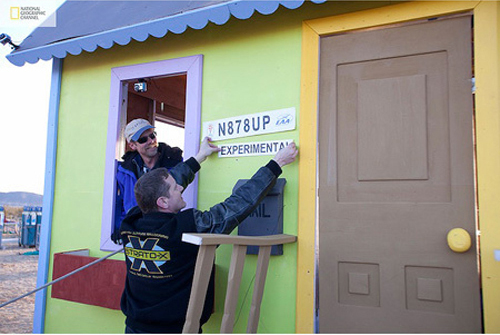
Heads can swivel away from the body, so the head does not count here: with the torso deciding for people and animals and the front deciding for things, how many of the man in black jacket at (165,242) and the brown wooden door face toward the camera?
1

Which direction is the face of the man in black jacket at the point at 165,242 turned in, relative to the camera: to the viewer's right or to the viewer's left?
to the viewer's right

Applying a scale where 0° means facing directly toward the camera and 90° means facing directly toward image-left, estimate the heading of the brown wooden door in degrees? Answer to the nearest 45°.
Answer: approximately 0°

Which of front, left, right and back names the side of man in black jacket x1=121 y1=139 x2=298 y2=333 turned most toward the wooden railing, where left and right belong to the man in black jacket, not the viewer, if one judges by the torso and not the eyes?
right

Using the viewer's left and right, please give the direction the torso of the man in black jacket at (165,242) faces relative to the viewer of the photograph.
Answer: facing away from the viewer and to the right of the viewer

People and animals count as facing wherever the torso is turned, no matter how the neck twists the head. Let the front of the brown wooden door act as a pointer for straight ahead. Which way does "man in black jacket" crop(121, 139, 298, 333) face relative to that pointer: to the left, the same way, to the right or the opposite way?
the opposite way

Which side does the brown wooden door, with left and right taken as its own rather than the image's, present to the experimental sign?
right
